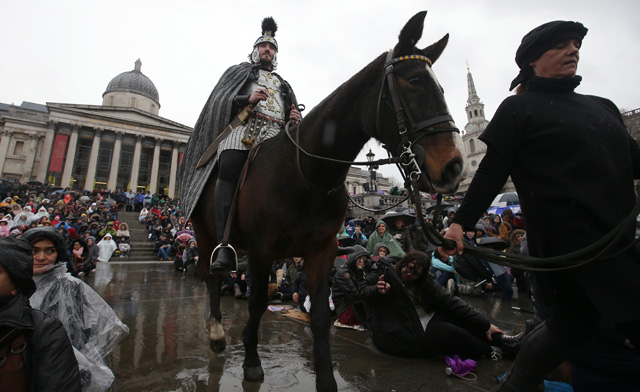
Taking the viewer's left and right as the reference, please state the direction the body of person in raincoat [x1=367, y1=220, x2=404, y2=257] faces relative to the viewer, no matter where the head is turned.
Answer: facing the viewer

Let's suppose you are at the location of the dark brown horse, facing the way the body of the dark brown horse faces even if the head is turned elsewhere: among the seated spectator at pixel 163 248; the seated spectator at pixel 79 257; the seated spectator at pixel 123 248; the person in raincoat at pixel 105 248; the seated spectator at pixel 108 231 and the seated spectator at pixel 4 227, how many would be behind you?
6

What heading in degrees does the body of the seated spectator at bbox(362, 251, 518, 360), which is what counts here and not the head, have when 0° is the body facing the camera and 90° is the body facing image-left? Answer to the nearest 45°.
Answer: approximately 315°

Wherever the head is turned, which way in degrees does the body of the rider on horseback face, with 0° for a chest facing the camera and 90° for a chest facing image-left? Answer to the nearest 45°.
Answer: approximately 315°

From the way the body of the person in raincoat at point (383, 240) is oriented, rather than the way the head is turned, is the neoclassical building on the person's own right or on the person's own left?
on the person's own right

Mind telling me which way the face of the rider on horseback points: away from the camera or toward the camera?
toward the camera

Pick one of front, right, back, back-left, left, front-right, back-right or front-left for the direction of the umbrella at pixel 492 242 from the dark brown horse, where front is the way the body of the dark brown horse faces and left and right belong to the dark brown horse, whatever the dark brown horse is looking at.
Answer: left
